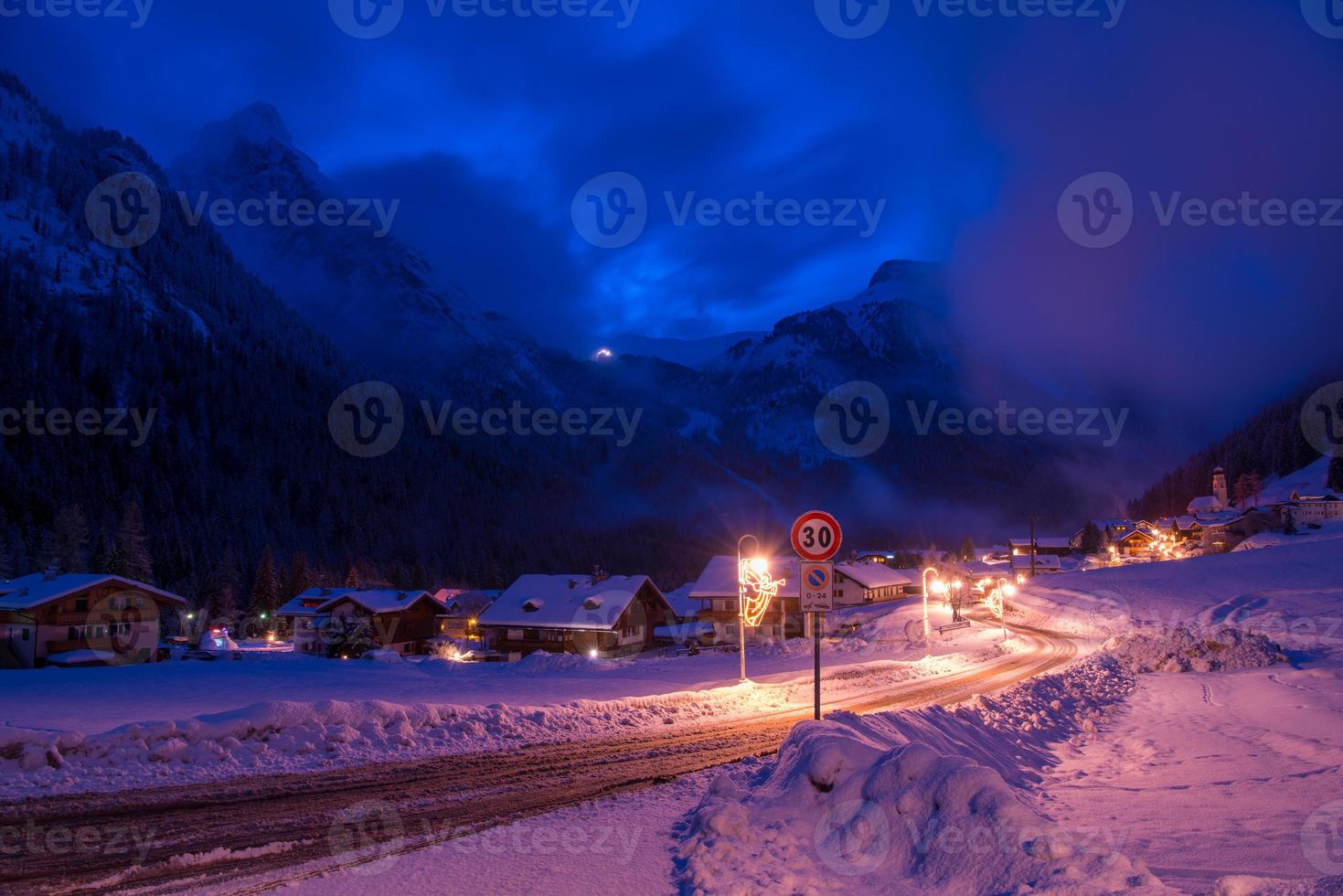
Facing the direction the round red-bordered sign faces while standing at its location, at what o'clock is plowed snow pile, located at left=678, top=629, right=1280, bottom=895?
The plowed snow pile is roughly at 12 o'clock from the round red-bordered sign.

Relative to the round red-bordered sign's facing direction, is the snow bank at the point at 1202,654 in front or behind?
behind

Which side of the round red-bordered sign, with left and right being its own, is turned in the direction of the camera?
front
